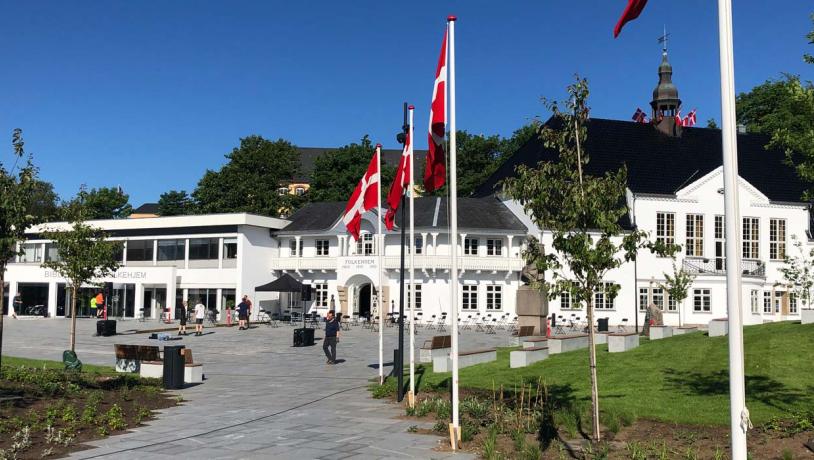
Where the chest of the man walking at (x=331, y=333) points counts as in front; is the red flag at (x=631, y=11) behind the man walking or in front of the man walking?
in front

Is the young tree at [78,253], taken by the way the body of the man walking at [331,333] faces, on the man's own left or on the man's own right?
on the man's own right

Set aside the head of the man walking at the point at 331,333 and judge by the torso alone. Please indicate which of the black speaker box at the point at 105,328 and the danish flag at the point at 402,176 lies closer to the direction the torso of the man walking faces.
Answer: the danish flag

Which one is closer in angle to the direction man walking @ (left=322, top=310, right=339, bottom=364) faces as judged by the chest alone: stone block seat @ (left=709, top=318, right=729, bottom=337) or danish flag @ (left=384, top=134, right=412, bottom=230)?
the danish flag

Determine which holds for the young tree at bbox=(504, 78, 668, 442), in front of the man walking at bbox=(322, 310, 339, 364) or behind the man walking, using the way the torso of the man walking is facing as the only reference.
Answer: in front

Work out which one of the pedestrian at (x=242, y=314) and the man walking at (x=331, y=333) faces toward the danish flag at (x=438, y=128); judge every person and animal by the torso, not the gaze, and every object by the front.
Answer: the man walking

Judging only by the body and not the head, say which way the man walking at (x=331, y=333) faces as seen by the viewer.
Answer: toward the camera

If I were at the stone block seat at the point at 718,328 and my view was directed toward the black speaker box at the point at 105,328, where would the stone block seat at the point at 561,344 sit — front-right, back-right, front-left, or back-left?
front-left

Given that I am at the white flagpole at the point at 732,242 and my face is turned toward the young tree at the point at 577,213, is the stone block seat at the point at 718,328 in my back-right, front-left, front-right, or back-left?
front-right

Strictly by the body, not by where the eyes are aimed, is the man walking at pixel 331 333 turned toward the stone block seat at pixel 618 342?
no

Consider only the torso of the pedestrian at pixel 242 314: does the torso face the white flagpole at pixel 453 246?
no
